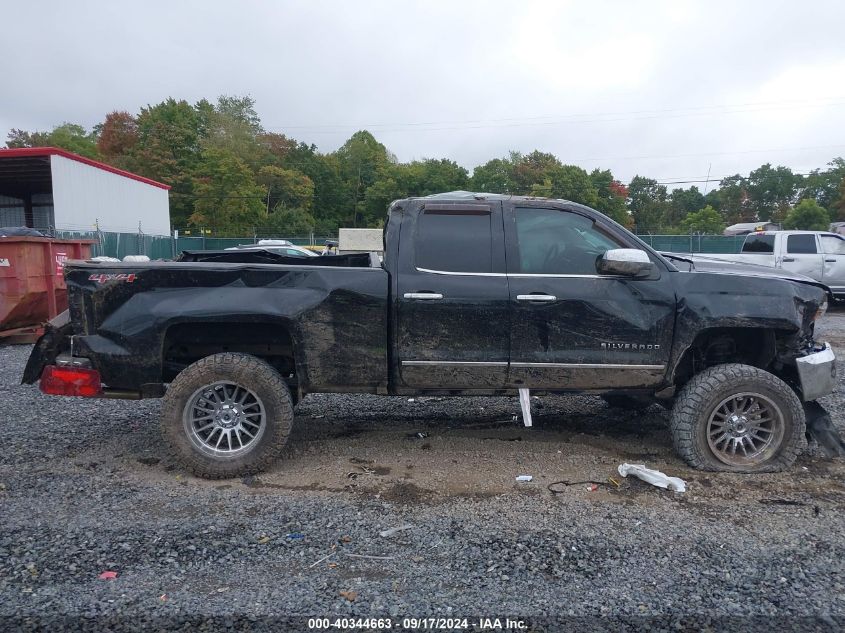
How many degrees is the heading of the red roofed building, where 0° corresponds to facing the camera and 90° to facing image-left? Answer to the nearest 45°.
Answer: approximately 45°

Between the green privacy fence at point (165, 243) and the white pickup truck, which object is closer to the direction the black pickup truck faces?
the white pickup truck

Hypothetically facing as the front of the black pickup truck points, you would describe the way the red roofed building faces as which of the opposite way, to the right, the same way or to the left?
to the right

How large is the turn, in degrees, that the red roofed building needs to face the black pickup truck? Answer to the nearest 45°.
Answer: approximately 45° to its left

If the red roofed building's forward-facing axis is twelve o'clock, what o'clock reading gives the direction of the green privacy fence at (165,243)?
The green privacy fence is roughly at 9 o'clock from the red roofed building.

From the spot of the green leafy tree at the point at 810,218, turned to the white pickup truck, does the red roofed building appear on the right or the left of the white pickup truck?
right

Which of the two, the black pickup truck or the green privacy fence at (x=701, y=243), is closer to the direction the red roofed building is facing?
the black pickup truck

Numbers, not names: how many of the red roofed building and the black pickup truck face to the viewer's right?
1

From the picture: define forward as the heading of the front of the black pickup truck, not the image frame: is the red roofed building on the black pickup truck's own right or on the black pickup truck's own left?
on the black pickup truck's own left

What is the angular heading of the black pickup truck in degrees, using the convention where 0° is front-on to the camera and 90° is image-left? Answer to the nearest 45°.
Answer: approximately 270°
